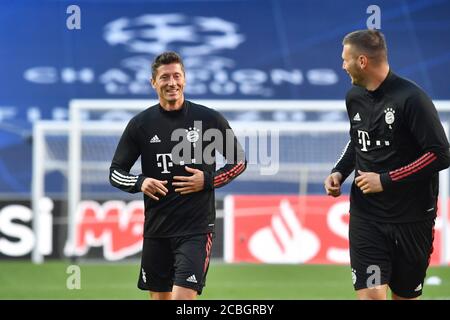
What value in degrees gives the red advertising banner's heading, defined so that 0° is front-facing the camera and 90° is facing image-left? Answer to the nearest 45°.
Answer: approximately 0°
